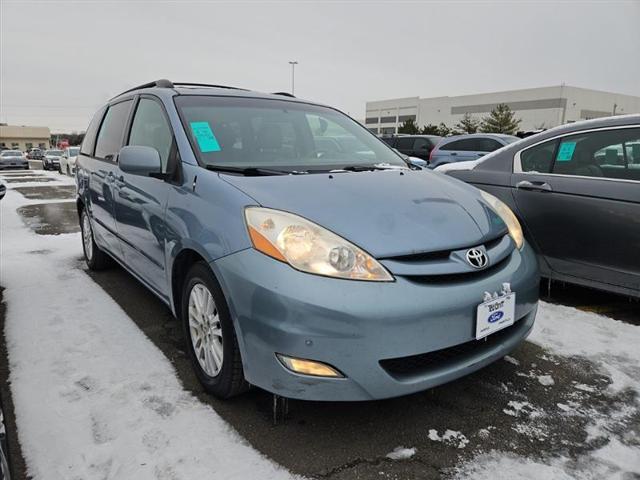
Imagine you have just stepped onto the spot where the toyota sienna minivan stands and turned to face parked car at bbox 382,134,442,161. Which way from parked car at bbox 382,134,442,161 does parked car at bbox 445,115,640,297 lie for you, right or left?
right

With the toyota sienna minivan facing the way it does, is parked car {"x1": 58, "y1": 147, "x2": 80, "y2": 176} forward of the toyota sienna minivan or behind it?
behind

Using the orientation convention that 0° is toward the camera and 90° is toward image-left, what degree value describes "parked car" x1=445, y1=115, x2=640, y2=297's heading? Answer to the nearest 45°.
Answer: approximately 270°

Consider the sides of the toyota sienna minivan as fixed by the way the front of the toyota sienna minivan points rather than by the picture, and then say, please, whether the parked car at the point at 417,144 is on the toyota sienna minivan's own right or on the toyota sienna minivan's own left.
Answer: on the toyota sienna minivan's own left

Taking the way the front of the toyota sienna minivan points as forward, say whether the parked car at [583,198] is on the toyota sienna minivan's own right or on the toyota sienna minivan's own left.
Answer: on the toyota sienna minivan's own left

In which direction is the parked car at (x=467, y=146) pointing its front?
to the viewer's right

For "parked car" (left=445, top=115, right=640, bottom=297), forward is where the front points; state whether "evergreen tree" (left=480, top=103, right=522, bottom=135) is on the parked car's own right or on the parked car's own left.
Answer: on the parked car's own left

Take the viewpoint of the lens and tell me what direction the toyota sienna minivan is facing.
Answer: facing the viewer and to the right of the viewer

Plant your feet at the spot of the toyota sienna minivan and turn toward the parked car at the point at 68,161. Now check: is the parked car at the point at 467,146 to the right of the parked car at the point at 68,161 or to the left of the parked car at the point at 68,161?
right

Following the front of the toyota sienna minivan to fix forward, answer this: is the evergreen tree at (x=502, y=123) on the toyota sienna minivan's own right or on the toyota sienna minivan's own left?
on the toyota sienna minivan's own left
